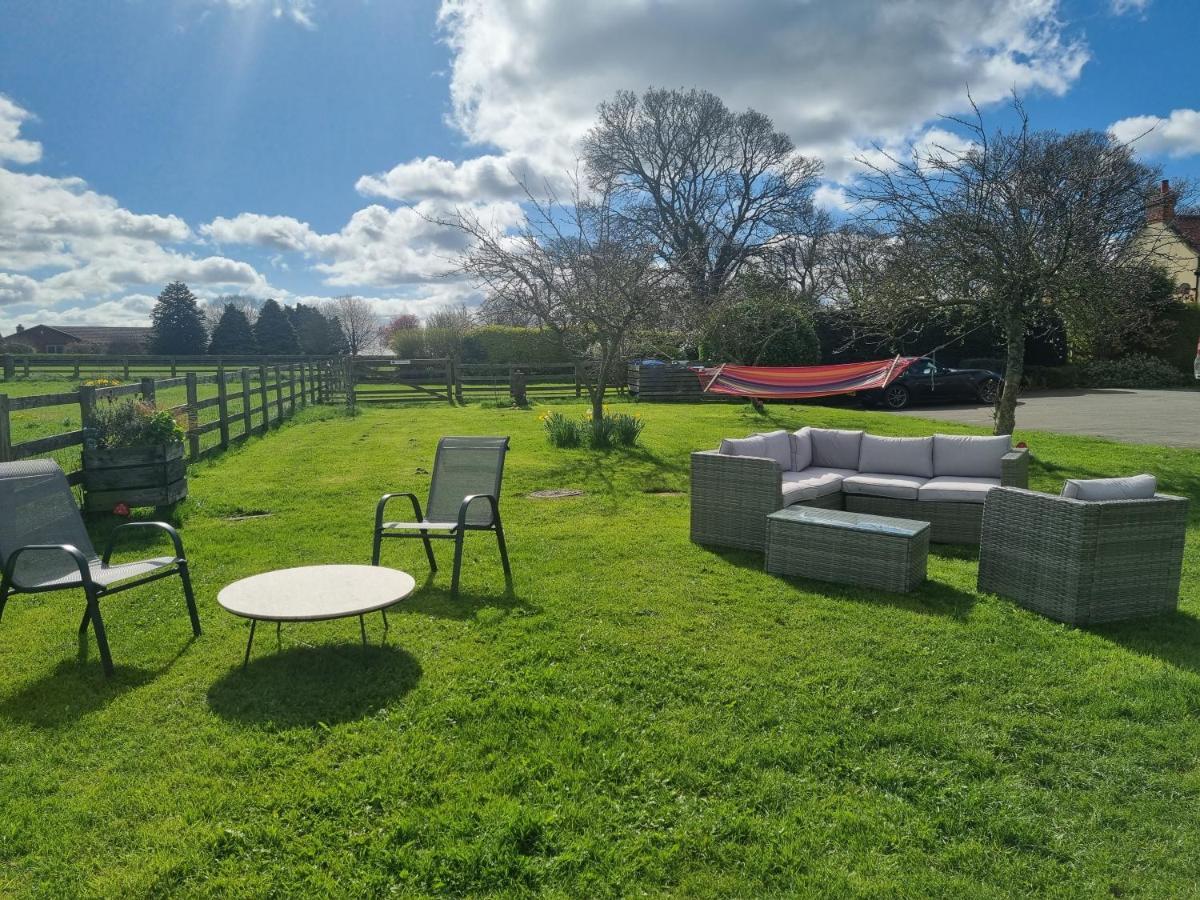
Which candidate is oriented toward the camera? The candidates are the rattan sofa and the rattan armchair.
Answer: the rattan sofa

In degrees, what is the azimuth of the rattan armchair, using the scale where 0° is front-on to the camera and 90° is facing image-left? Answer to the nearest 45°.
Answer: approximately 135°

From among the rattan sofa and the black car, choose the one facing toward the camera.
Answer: the rattan sofa

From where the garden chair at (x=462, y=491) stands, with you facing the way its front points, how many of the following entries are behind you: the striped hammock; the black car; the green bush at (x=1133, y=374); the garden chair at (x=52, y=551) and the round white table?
3

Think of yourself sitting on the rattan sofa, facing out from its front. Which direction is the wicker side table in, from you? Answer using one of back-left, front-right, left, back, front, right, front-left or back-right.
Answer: front

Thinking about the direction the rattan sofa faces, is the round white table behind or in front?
in front

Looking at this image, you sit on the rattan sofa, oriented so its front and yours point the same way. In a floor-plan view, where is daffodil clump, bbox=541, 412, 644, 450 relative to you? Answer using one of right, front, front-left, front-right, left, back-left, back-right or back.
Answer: back-right

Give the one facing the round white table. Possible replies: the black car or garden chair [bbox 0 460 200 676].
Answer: the garden chair

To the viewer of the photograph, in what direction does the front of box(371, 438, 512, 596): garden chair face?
facing the viewer and to the left of the viewer

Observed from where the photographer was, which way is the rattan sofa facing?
facing the viewer

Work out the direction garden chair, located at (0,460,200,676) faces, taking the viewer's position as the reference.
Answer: facing the viewer and to the right of the viewer

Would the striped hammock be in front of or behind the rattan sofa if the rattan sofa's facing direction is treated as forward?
behind

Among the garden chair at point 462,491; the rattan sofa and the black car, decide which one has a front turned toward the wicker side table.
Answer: the rattan sofa
